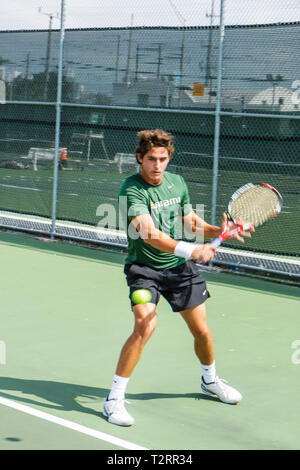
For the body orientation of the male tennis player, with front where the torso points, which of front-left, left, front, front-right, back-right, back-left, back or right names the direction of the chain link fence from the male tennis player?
back-left

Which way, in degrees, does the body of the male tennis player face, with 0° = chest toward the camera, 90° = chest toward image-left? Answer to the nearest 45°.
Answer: approximately 315°

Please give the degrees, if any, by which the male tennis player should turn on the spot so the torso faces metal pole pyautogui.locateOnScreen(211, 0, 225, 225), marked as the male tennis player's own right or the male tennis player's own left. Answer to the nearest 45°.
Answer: approximately 135° to the male tennis player's own left
